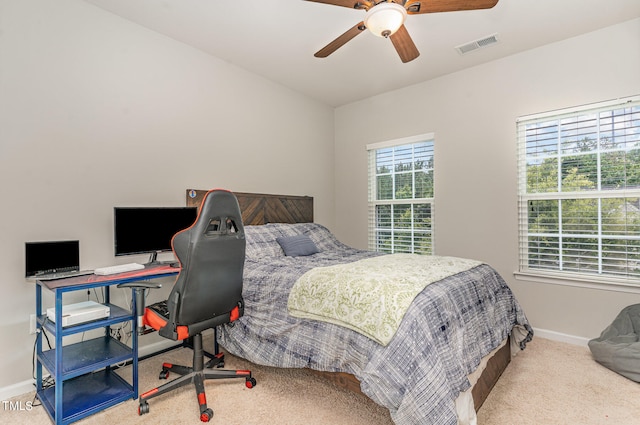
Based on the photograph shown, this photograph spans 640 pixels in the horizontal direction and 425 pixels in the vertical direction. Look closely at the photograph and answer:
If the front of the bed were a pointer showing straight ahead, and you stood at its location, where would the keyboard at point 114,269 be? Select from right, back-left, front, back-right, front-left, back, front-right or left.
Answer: back-right

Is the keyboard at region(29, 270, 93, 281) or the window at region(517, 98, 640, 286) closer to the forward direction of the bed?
the window

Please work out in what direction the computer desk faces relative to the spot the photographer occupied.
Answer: facing the viewer and to the right of the viewer

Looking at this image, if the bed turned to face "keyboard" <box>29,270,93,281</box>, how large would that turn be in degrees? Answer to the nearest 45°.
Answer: approximately 135° to its right

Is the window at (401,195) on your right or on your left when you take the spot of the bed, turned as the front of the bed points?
on your left

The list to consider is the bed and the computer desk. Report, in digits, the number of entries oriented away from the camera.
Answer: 0

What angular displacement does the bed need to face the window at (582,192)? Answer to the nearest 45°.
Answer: approximately 90° to its left
